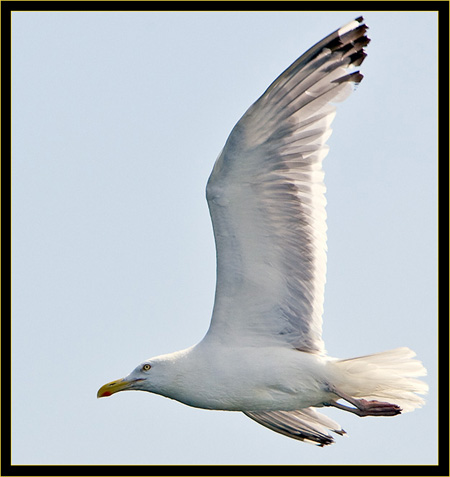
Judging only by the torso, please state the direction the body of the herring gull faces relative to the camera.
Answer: to the viewer's left
